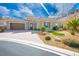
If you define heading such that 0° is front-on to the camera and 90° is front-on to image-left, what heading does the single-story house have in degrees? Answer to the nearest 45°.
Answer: approximately 0°
